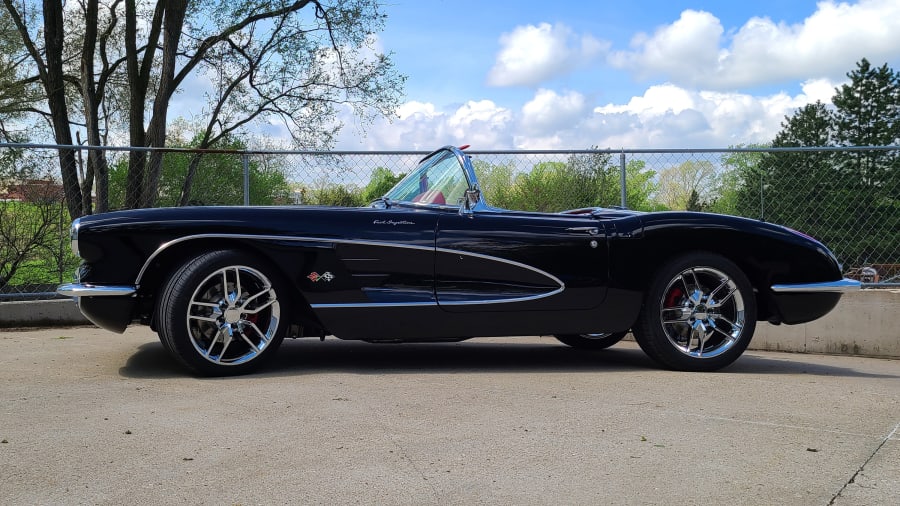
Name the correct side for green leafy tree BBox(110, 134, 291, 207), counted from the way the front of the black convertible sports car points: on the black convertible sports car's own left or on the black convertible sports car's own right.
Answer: on the black convertible sports car's own right

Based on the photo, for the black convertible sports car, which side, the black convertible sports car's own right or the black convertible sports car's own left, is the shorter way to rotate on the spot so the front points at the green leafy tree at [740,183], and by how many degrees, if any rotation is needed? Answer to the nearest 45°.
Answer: approximately 135° to the black convertible sports car's own right

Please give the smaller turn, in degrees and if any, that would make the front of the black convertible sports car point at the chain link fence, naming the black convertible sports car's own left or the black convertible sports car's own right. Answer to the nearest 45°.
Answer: approximately 90° to the black convertible sports car's own right

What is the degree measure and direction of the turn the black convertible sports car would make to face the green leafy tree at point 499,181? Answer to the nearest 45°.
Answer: approximately 90° to its right

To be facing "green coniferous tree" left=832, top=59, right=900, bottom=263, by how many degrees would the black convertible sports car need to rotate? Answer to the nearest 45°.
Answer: approximately 135° to its right

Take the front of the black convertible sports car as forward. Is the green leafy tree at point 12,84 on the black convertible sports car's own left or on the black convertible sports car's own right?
on the black convertible sports car's own right

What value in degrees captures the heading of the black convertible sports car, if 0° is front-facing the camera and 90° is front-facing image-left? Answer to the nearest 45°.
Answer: approximately 90°

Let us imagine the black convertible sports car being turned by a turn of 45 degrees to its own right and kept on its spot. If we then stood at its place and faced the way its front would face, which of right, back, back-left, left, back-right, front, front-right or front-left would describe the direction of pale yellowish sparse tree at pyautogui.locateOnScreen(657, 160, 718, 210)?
right
